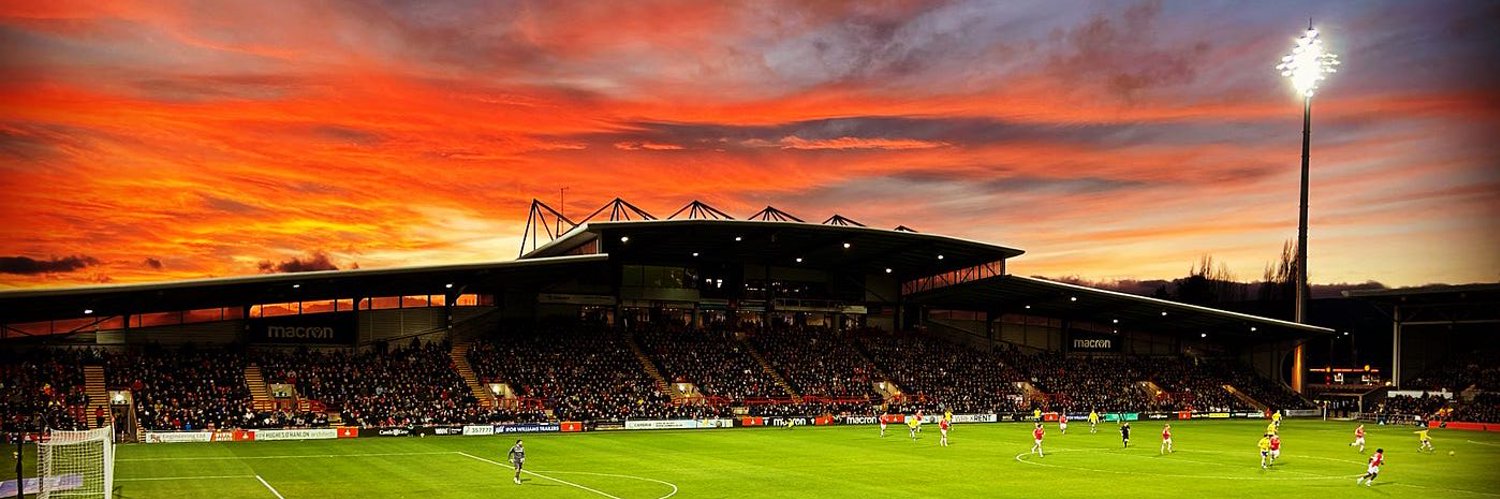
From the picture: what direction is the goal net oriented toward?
to the viewer's right

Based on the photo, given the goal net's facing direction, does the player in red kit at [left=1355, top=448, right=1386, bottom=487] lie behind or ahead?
ahead
